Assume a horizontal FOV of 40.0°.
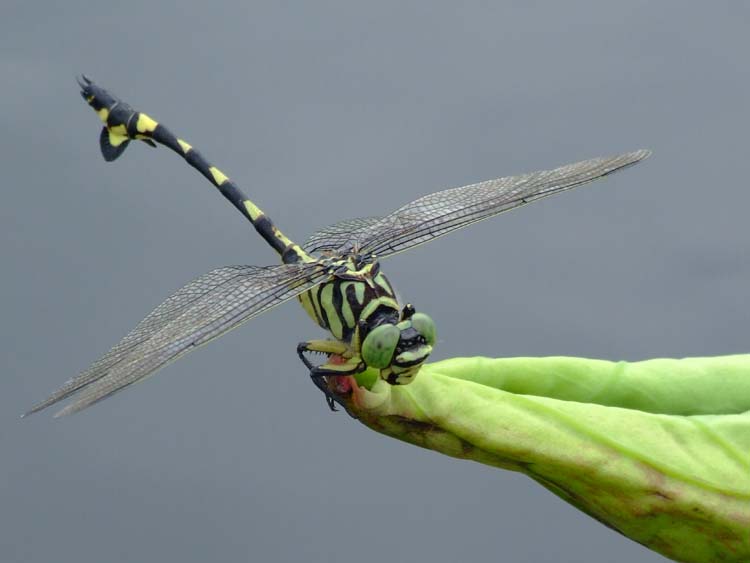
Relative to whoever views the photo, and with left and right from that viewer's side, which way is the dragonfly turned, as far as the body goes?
facing the viewer and to the right of the viewer
